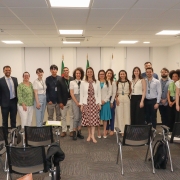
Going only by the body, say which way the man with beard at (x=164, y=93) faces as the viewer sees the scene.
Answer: toward the camera

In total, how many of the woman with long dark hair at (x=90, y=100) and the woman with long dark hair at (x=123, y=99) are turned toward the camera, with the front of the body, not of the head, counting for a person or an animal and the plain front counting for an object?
2

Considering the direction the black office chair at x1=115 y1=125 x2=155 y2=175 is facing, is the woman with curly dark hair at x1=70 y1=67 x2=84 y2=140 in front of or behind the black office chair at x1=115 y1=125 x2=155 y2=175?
in front

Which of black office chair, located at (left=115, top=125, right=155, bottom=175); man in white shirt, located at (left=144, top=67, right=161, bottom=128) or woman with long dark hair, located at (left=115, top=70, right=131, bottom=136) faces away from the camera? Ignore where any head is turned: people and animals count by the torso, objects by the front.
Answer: the black office chair

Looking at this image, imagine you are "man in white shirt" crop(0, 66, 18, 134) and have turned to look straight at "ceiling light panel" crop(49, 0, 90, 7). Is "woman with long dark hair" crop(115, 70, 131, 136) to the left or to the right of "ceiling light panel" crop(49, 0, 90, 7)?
left

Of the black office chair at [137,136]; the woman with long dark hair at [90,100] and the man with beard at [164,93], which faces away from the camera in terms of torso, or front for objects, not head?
the black office chair

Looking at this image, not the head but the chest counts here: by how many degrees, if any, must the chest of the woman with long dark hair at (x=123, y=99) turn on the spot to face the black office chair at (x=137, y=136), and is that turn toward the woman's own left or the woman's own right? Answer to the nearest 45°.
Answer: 0° — they already face it

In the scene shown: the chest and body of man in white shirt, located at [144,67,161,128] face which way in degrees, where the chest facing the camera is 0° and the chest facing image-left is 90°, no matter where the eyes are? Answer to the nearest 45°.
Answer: approximately 45°

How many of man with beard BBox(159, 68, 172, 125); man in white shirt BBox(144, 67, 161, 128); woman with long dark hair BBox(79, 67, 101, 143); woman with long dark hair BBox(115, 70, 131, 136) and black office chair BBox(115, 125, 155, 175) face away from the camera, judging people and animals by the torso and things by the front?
1

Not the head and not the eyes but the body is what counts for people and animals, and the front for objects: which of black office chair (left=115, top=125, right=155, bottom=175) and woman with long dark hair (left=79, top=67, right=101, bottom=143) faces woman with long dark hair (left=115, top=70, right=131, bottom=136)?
the black office chair

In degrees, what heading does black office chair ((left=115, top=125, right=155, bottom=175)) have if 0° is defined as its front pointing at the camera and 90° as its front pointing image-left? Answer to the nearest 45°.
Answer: approximately 180°

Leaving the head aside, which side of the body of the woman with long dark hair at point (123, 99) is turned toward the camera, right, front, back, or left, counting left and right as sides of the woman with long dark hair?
front

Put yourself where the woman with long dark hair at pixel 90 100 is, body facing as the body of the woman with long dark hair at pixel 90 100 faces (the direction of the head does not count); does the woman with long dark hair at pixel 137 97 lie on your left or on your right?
on your left

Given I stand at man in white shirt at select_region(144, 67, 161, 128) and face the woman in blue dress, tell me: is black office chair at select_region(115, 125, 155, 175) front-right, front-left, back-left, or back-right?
front-left

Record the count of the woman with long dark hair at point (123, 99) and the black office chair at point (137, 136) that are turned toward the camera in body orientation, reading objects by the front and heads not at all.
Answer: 1

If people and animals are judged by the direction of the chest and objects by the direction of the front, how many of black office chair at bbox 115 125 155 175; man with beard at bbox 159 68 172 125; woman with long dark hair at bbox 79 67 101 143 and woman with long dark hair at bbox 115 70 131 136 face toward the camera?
3
